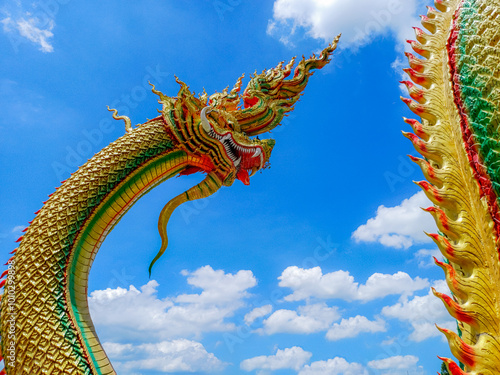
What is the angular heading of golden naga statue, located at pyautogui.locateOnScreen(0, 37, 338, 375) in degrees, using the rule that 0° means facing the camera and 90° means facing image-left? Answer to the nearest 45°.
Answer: approximately 270°

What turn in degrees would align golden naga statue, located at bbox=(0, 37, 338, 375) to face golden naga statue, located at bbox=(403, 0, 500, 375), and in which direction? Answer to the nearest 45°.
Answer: approximately 45° to its right
